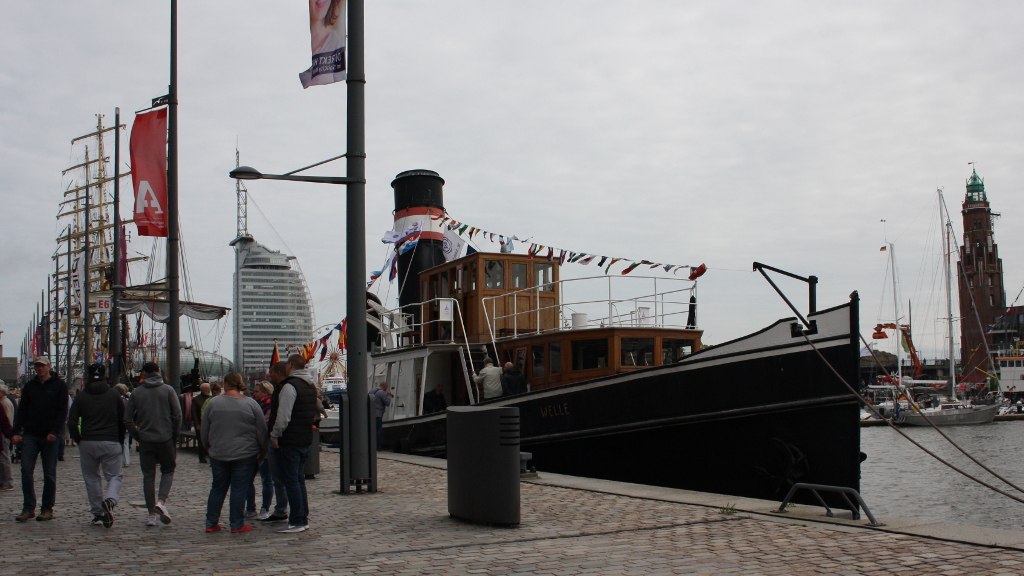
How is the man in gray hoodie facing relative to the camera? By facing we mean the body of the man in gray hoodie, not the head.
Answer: away from the camera

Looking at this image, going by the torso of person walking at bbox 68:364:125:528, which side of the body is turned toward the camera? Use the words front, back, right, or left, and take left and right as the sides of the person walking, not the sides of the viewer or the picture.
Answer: back

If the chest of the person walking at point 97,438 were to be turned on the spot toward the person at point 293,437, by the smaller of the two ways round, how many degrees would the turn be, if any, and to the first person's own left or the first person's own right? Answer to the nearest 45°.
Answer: approximately 135° to the first person's own right

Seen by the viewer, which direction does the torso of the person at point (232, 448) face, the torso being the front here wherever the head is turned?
away from the camera

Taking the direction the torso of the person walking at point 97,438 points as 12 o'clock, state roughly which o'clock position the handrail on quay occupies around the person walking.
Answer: The handrail on quay is roughly at 4 o'clock from the person walking.

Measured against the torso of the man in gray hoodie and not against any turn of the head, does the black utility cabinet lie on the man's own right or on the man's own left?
on the man's own right

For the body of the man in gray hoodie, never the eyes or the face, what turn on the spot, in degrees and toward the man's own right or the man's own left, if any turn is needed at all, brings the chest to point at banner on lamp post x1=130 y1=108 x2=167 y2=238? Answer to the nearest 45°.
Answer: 0° — they already face it

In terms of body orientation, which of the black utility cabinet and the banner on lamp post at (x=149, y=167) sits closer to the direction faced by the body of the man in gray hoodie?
the banner on lamp post
